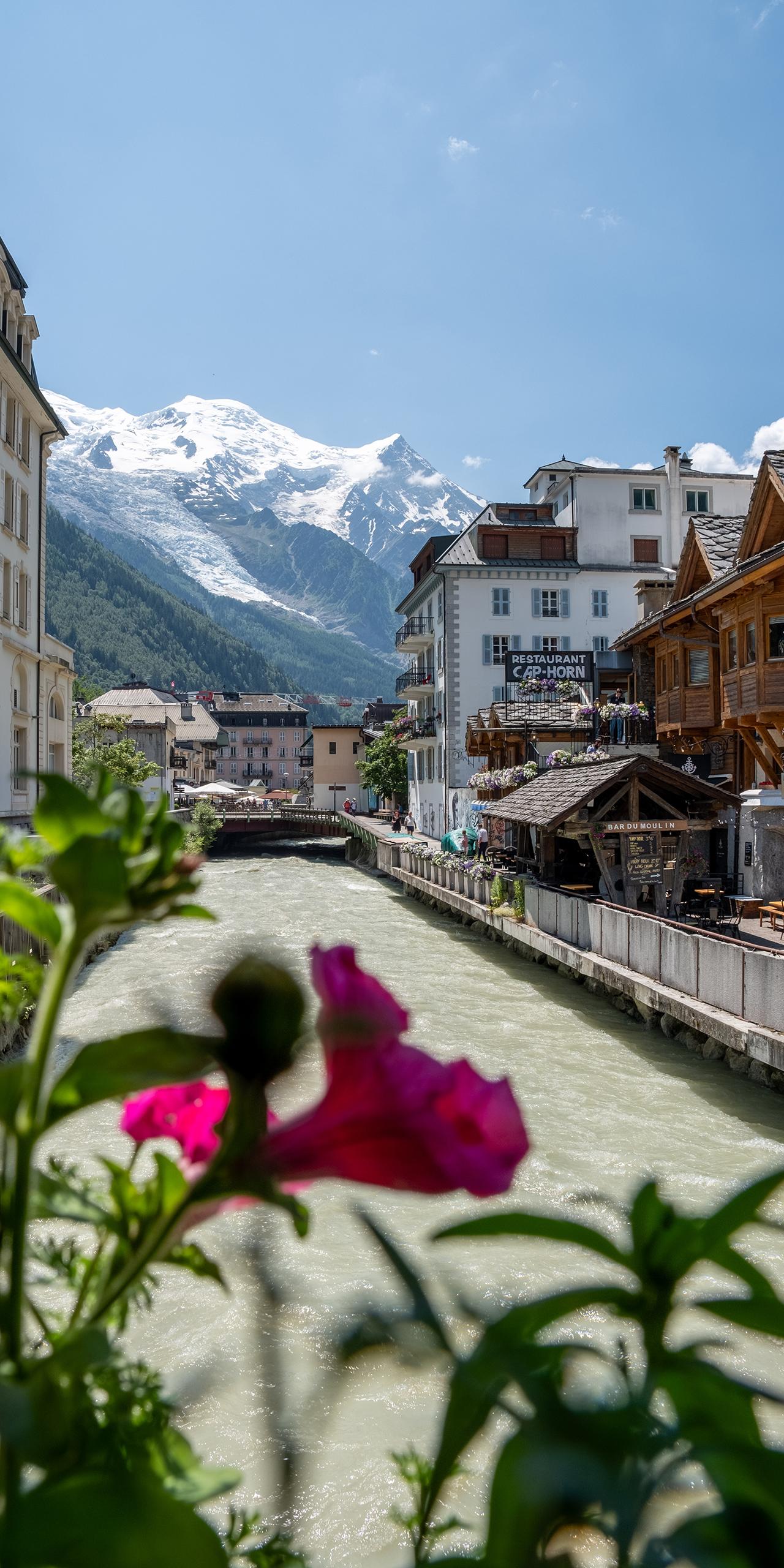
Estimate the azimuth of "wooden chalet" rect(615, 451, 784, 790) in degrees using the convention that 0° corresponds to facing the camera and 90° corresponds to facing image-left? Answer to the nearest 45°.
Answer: approximately 45°

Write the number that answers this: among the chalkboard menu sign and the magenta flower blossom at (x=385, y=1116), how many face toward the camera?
1

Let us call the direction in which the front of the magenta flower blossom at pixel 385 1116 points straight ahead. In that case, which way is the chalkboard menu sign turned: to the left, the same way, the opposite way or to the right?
to the right

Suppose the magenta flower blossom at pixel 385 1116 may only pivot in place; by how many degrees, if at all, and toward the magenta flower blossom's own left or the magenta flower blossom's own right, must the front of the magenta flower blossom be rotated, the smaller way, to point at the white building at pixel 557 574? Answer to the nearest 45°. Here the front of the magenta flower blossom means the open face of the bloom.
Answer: approximately 90° to the magenta flower blossom's own left

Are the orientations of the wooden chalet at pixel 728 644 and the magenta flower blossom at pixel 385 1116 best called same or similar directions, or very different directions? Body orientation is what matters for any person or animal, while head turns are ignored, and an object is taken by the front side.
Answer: very different directions

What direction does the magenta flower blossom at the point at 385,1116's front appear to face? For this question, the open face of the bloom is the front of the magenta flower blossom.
to the viewer's right

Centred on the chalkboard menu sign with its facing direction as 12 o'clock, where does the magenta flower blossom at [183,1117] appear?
The magenta flower blossom is roughly at 12 o'clock from the chalkboard menu sign.

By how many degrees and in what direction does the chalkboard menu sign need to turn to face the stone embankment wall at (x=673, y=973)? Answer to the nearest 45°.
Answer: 0° — it already faces it

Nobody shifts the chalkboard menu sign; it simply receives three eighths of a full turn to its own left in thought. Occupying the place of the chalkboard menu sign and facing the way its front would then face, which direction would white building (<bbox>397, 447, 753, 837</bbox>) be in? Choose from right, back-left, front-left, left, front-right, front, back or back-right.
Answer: front-left

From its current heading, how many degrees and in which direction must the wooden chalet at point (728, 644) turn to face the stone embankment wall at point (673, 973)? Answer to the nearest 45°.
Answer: approximately 45° to its left

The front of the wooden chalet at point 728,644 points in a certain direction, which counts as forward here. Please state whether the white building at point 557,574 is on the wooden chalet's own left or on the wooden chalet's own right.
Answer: on the wooden chalet's own right
